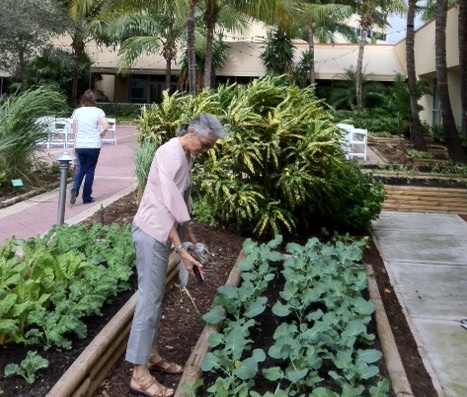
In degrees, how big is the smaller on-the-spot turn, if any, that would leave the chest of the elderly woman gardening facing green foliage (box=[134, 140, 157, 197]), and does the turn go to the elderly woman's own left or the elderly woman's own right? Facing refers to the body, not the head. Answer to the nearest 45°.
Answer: approximately 90° to the elderly woman's own left

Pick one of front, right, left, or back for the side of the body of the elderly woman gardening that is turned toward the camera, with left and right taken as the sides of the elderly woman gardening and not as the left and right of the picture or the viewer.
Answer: right

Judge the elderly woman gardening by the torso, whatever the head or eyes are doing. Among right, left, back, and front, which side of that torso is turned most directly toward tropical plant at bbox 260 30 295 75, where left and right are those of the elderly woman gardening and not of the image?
left

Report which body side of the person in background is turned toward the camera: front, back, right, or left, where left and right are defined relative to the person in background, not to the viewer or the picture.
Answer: back

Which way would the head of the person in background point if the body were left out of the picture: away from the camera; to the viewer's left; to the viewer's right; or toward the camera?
away from the camera

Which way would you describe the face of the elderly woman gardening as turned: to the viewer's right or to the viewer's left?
to the viewer's right

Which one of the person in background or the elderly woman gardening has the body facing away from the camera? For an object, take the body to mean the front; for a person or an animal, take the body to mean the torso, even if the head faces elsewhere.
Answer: the person in background

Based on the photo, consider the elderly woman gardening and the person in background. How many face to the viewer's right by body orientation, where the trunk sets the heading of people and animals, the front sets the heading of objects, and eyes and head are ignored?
1

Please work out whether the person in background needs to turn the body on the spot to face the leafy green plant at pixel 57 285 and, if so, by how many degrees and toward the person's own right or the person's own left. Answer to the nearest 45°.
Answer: approximately 180°

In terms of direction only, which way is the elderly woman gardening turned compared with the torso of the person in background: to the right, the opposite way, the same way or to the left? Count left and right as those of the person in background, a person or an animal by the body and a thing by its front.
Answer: to the right

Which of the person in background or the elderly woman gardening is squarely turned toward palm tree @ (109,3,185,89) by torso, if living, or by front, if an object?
the person in background
